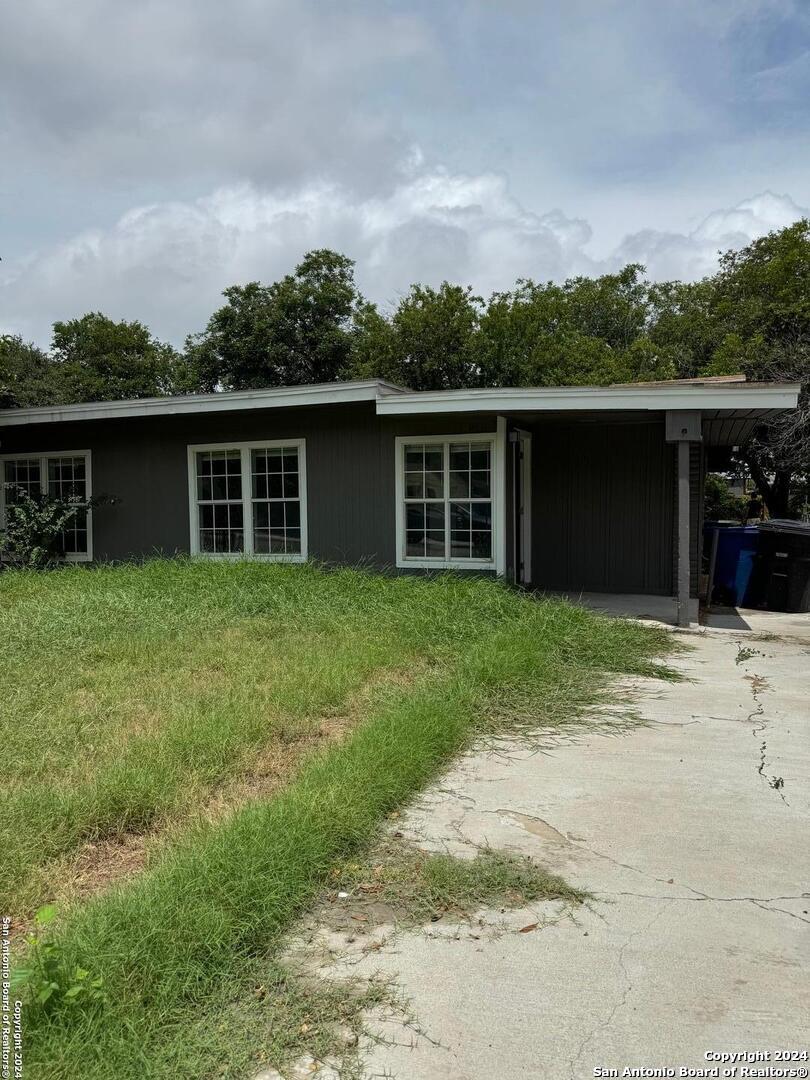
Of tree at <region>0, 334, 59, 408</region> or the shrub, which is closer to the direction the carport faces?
the shrub

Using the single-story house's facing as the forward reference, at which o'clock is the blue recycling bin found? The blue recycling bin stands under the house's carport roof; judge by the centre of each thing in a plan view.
The blue recycling bin is roughly at 9 o'clock from the single-story house.

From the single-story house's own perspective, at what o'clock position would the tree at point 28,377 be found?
The tree is roughly at 5 o'clock from the single-story house.

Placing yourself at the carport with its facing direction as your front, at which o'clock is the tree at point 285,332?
The tree is roughly at 5 o'clock from the carport.

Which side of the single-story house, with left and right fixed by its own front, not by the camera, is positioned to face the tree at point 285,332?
back

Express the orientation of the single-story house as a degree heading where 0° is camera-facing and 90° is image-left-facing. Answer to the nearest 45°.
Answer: approximately 0°

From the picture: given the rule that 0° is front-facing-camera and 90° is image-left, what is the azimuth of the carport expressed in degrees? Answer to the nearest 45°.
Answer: approximately 0°
